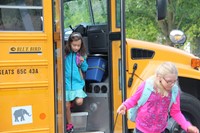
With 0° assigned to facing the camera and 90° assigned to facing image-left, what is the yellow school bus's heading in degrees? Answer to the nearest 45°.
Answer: approximately 270°
